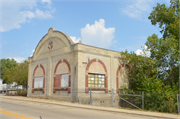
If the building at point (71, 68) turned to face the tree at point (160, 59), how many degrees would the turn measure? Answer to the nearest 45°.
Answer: approximately 135° to its left

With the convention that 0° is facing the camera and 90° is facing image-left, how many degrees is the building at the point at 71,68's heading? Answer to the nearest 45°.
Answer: approximately 45°

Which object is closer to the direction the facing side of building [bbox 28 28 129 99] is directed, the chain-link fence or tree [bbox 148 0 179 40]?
the chain-link fence

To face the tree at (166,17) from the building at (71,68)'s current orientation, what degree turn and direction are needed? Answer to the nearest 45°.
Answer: approximately 135° to its left
